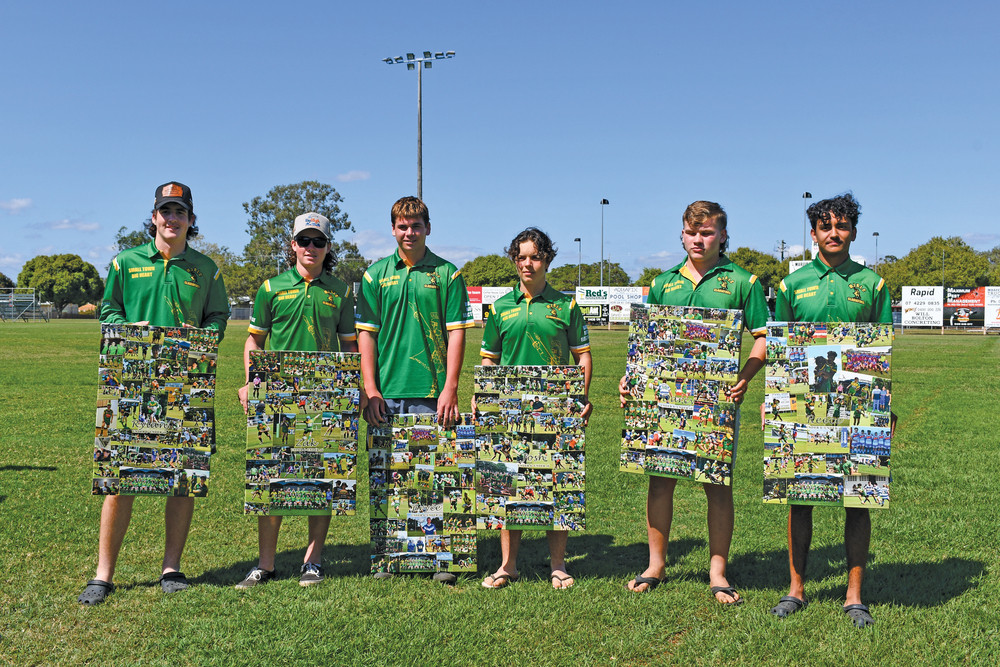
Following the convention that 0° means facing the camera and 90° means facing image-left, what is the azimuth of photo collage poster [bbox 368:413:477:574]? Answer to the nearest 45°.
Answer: approximately 0°

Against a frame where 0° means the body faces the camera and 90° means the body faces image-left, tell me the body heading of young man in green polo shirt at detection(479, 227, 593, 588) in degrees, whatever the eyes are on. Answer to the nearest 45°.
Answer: approximately 0°

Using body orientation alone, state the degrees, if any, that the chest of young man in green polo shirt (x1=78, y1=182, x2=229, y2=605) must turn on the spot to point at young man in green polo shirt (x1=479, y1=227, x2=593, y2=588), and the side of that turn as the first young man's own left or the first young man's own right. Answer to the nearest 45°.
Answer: approximately 90° to the first young man's own left

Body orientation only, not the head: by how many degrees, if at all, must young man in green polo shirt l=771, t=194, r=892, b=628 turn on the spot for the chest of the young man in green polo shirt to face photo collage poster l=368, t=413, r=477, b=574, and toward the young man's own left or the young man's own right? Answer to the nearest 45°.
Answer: approximately 90° to the young man's own right

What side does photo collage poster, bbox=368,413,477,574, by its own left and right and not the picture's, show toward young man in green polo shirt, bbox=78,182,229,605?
right

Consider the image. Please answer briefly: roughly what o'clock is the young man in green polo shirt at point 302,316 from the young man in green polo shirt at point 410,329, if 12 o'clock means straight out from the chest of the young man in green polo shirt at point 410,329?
the young man in green polo shirt at point 302,316 is roughly at 3 o'clock from the young man in green polo shirt at point 410,329.
